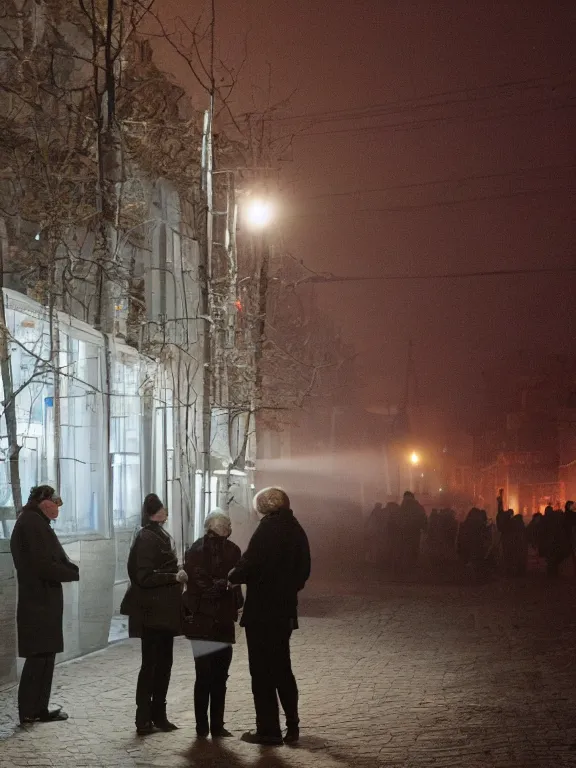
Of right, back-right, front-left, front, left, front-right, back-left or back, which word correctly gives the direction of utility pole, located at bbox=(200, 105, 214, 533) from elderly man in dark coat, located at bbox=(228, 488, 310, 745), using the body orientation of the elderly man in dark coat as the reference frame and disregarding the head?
front-right

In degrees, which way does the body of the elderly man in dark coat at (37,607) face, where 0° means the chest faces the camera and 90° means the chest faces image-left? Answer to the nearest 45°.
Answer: approximately 270°

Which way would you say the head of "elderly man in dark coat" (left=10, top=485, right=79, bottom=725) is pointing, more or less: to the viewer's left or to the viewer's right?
to the viewer's right

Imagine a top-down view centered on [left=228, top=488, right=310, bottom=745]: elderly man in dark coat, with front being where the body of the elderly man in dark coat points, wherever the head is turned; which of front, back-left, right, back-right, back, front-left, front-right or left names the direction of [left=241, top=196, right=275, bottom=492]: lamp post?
front-right

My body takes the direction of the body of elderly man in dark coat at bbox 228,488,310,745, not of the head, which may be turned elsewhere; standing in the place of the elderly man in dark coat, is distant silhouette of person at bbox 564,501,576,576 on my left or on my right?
on my right

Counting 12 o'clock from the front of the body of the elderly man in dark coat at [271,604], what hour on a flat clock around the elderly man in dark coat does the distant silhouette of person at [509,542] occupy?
The distant silhouette of person is roughly at 2 o'clock from the elderly man in dark coat.

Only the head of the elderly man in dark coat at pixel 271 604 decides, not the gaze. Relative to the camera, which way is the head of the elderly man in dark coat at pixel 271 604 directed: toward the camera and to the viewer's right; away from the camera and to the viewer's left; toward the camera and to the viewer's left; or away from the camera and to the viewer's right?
away from the camera and to the viewer's left

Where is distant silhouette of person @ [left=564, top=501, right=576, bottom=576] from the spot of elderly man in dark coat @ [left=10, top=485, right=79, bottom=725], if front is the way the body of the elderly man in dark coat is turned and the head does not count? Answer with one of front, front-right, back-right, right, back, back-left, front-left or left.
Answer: front-left

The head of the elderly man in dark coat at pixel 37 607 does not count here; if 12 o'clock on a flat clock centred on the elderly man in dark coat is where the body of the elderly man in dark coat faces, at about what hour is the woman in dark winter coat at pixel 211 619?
The woman in dark winter coat is roughly at 1 o'clock from the elderly man in dark coat.

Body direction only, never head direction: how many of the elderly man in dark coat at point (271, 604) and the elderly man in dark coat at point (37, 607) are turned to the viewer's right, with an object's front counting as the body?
1

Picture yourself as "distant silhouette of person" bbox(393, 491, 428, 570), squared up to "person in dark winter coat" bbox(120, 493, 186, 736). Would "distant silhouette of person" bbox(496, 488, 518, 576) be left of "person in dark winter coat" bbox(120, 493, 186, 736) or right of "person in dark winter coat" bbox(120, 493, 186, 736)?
left

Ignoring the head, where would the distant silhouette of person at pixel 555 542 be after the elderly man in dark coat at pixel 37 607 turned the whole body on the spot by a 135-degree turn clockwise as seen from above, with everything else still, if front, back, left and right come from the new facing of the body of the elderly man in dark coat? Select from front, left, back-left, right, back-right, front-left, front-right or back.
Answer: back

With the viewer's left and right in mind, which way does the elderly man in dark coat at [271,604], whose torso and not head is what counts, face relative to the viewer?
facing away from the viewer and to the left of the viewer
